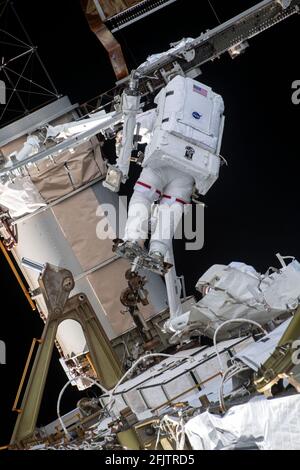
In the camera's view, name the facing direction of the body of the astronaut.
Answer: away from the camera
